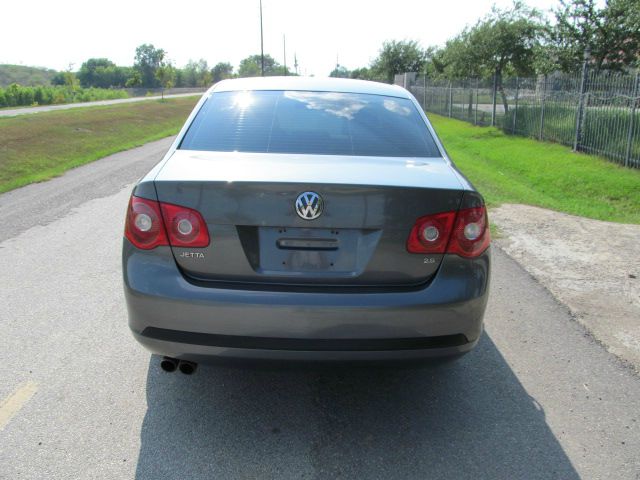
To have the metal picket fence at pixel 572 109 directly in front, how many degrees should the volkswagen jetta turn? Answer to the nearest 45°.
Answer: approximately 45° to its right

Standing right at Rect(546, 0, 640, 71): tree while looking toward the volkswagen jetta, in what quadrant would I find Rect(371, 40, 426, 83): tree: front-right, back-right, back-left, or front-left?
back-right

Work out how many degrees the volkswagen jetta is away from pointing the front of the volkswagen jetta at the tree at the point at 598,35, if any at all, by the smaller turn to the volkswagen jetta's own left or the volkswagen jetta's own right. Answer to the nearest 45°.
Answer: approximately 45° to the volkswagen jetta's own right

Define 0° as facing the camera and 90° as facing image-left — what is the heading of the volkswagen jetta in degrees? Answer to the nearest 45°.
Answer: approximately 180°

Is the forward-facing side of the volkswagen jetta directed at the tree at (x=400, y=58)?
yes

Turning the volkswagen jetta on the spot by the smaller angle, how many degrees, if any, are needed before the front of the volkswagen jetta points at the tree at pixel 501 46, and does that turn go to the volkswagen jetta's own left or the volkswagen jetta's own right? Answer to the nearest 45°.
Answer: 0° — it already faces it
